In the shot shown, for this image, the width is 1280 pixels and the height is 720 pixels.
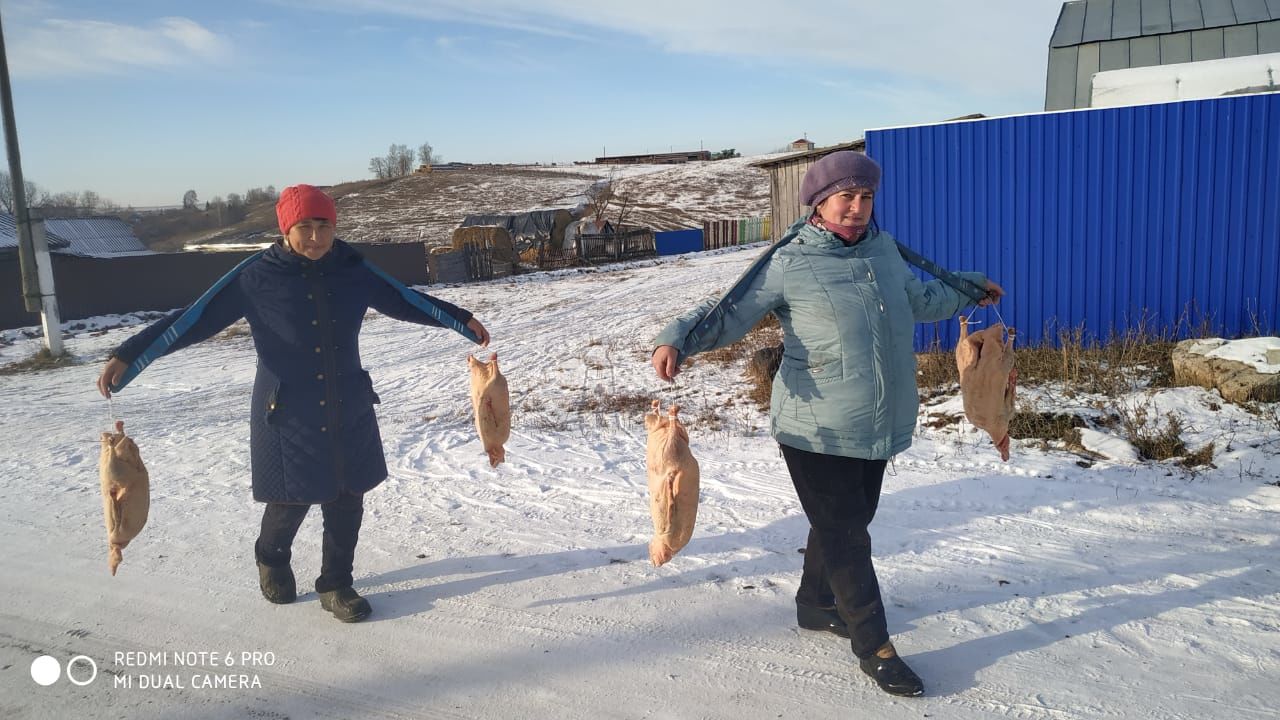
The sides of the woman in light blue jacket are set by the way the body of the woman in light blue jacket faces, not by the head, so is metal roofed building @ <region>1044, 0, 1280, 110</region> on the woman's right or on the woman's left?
on the woman's left

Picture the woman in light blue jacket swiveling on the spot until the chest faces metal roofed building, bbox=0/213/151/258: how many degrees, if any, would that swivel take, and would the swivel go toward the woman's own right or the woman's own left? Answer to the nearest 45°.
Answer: approximately 180°

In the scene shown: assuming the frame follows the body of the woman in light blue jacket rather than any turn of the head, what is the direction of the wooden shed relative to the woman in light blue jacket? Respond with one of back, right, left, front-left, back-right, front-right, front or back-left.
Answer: back-left

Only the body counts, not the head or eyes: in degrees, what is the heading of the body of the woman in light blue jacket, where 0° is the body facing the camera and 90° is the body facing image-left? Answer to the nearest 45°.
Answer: approximately 315°

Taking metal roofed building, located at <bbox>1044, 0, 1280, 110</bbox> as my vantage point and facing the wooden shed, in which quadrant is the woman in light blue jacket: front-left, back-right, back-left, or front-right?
back-left

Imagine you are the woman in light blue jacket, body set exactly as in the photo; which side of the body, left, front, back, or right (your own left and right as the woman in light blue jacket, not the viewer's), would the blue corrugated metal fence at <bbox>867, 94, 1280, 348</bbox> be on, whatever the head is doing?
left

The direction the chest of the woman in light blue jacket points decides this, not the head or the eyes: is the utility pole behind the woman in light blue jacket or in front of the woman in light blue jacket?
behind

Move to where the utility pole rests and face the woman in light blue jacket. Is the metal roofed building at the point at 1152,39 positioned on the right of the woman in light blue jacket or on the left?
left
